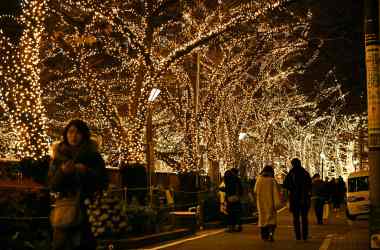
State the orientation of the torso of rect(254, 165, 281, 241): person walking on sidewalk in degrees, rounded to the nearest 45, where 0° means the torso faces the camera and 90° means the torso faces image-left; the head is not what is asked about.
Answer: approximately 180°

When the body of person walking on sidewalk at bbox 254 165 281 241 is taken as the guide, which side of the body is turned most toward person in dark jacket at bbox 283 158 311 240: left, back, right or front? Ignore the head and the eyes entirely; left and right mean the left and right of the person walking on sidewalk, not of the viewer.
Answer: right

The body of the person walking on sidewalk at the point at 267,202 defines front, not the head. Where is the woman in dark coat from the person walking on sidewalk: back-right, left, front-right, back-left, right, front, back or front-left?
back

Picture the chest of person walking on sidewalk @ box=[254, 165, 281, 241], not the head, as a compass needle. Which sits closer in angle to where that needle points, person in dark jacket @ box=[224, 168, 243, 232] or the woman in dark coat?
the person in dark jacket

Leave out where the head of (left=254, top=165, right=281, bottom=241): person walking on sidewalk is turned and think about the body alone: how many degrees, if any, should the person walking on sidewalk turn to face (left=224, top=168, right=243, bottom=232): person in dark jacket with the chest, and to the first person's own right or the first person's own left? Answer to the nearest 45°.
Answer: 0° — they already face them
